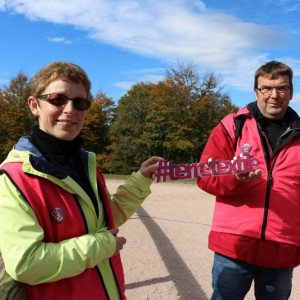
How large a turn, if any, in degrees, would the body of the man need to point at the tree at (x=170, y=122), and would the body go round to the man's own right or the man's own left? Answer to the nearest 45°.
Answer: approximately 180°

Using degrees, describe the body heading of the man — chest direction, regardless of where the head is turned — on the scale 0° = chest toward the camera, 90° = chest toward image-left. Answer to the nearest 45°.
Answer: approximately 0°

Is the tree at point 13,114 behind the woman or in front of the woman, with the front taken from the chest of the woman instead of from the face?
behind

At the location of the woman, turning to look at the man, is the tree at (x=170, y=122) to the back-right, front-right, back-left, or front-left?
front-left

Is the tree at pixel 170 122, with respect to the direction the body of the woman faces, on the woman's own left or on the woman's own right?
on the woman's own left

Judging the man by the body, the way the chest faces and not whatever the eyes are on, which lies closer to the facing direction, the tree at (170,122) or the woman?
the woman

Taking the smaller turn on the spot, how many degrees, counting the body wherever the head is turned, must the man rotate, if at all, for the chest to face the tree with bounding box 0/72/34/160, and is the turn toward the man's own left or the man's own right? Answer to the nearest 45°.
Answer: approximately 135° to the man's own right

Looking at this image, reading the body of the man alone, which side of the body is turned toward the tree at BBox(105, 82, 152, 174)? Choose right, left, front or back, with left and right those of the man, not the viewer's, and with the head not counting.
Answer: back

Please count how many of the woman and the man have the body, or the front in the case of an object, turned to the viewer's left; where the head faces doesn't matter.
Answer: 0

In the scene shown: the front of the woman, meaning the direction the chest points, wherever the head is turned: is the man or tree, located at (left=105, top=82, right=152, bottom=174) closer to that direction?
the man

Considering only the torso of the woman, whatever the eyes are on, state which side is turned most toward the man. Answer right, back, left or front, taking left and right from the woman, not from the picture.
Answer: left

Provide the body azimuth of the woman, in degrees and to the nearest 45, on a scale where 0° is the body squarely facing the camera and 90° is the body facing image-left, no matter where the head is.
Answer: approximately 315°
